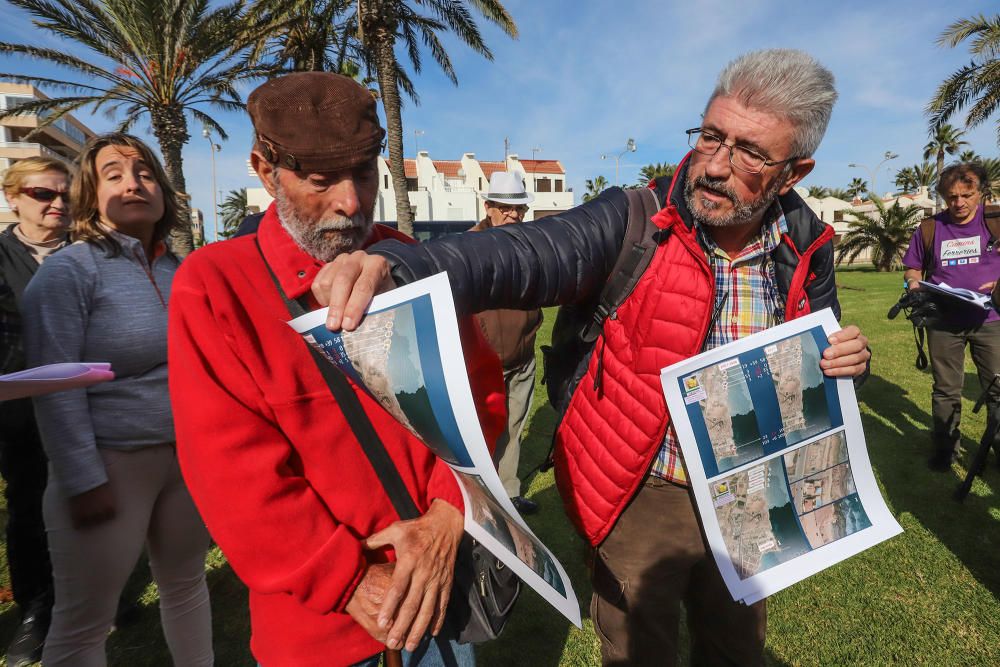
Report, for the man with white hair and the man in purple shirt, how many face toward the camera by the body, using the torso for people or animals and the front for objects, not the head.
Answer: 2

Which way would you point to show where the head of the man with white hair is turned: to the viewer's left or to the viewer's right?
to the viewer's left

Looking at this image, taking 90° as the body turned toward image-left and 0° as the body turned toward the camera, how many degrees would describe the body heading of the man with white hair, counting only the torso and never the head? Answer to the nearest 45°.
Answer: approximately 0°

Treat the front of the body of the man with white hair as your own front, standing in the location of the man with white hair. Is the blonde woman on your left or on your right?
on your right

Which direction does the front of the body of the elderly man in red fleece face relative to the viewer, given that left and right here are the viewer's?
facing the viewer and to the right of the viewer

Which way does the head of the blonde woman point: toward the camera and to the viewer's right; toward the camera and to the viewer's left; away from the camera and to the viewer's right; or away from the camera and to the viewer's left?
toward the camera and to the viewer's right

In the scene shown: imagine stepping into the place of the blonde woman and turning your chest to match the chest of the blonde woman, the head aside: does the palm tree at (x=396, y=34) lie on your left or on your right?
on your left
